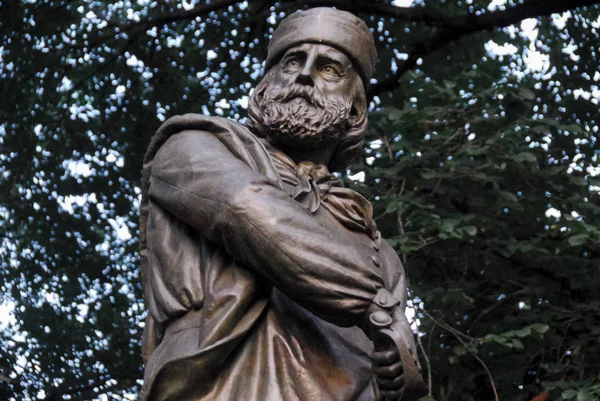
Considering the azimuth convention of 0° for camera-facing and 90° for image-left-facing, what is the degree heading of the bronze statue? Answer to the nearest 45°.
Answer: approximately 315°
